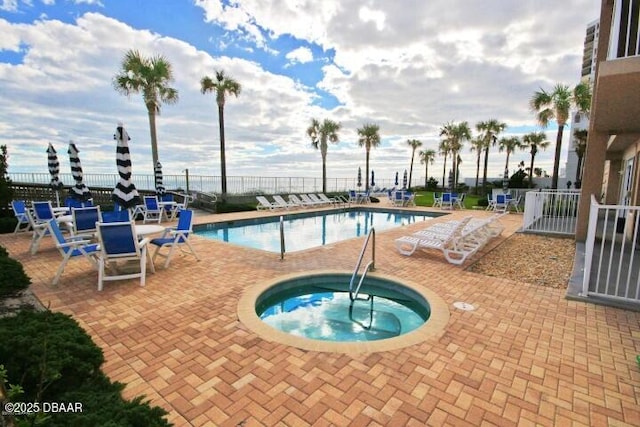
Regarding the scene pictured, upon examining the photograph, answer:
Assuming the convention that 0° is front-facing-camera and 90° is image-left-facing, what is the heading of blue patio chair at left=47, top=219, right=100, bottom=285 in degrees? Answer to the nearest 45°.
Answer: approximately 270°

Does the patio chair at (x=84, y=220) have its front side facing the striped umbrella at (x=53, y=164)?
yes

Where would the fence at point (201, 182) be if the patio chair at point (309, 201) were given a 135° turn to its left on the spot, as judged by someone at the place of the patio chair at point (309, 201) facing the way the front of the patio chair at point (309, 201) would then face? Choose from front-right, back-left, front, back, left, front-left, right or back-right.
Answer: left

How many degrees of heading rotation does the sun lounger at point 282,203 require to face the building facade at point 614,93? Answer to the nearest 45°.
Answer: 0° — it already faces it

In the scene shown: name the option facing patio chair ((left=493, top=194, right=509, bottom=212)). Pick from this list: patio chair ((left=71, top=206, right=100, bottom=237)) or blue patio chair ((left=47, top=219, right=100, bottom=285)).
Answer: the blue patio chair

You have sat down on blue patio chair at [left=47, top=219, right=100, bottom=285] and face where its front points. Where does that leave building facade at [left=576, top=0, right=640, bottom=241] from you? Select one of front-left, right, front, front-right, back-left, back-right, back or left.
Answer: front-right

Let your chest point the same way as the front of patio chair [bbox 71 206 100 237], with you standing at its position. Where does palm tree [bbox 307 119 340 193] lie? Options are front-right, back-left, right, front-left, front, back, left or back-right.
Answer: front-right

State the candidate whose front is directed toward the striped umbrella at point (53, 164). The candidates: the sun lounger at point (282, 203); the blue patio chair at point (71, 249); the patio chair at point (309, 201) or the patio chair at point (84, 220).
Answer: the patio chair at point (84, 220)

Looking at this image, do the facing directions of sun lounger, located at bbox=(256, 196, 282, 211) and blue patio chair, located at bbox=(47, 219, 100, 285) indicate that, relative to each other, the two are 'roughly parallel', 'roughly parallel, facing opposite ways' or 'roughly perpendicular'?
roughly perpendicular

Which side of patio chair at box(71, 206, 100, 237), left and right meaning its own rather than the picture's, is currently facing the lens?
back

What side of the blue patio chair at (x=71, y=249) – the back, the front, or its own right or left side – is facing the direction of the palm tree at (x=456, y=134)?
front

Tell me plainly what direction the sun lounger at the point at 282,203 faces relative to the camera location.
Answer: facing the viewer and to the right of the viewer

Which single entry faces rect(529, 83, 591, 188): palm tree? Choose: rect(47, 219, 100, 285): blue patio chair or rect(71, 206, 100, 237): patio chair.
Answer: the blue patio chair

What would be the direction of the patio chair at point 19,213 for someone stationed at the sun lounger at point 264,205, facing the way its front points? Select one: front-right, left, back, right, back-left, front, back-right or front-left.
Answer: right

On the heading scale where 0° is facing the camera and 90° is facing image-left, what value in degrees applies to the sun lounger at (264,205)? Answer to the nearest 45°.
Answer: approximately 315°

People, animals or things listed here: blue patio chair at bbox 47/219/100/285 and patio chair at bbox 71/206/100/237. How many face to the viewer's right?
1
